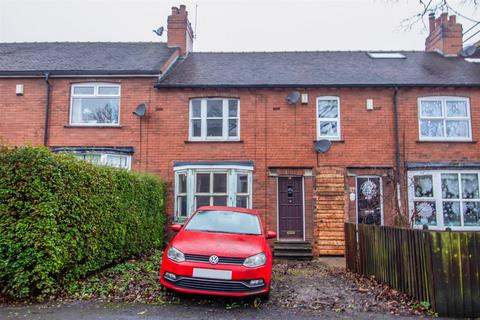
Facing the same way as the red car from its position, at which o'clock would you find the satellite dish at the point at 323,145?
The satellite dish is roughly at 7 o'clock from the red car.

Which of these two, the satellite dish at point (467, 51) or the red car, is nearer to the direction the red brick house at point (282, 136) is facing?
the red car

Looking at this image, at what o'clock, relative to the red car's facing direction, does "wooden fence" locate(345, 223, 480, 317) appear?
The wooden fence is roughly at 9 o'clock from the red car.

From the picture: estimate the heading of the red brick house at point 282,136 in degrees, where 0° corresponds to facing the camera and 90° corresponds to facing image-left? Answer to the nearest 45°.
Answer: approximately 0°

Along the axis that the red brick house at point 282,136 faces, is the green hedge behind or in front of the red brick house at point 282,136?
in front

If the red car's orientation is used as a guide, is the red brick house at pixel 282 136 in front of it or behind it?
behind

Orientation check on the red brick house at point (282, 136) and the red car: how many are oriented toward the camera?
2

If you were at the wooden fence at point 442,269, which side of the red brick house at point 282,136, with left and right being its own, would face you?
front

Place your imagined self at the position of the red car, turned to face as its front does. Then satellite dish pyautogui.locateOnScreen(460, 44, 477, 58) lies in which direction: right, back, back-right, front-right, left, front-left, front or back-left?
back-left

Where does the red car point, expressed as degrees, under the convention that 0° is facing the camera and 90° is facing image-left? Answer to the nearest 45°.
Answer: approximately 0°

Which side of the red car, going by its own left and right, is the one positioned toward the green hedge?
right
